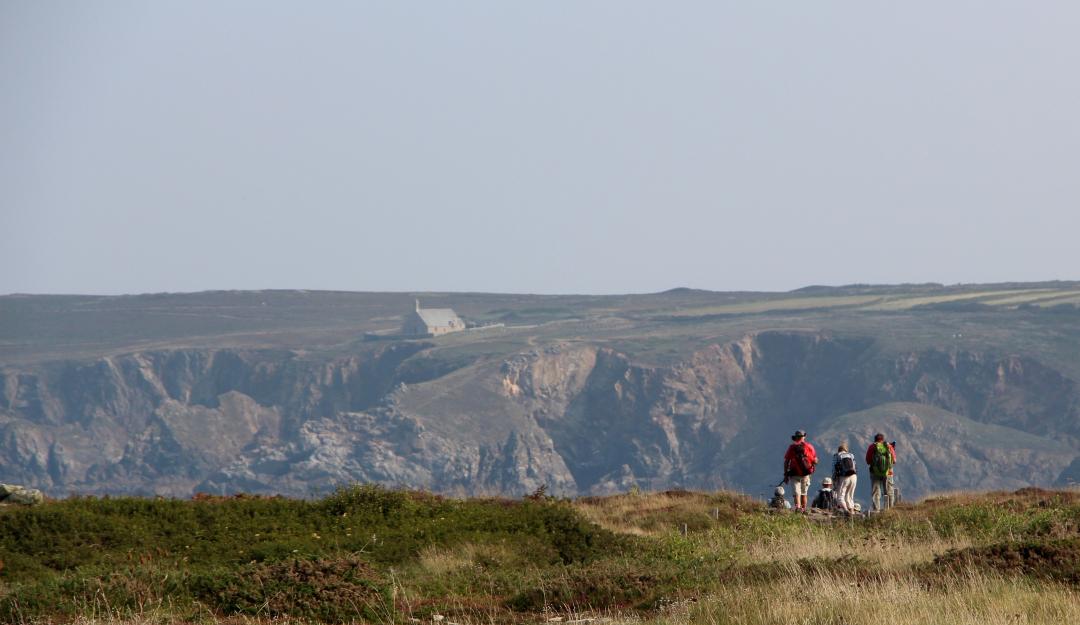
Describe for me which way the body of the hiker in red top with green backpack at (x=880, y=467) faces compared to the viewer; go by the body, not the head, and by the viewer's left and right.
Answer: facing away from the viewer

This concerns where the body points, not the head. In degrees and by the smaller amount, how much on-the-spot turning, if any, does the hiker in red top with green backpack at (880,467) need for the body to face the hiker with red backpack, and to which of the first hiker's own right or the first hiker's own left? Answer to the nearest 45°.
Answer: approximately 135° to the first hiker's own left

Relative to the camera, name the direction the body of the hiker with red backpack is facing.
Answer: away from the camera

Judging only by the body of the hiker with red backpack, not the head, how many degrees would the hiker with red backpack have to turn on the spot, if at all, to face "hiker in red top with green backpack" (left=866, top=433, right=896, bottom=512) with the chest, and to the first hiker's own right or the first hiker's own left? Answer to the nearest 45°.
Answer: approximately 45° to the first hiker's own right
